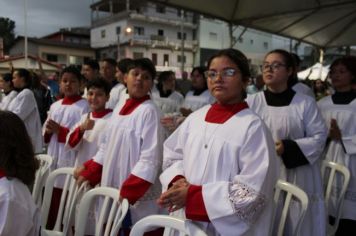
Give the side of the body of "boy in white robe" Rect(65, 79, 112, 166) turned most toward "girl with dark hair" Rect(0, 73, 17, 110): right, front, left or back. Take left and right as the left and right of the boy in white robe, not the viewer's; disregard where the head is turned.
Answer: right

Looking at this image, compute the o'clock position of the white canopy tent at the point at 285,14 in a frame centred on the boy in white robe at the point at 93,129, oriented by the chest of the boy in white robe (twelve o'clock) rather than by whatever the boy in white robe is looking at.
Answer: The white canopy tent is roughly at 6 o'clock from the boy in white robe.

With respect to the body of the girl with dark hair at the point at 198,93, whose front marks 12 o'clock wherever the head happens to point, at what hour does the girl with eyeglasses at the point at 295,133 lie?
The girl with eyeglasses is roughly at 10 o'clock from the girl with dark hair.

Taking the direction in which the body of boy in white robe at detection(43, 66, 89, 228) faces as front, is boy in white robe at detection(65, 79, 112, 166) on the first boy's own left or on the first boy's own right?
on the first boy's own left

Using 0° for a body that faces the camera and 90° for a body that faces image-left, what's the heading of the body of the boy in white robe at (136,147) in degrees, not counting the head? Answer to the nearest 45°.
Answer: approximately 45°

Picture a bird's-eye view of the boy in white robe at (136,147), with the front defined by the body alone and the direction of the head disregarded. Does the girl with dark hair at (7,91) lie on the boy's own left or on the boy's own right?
on the boy's own right
